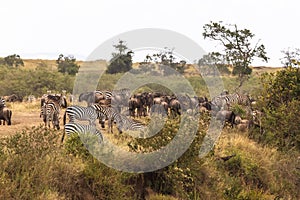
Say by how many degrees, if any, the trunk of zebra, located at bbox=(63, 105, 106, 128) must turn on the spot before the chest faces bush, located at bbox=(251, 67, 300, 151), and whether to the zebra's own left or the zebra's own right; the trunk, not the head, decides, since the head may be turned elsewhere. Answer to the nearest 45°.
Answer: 0° — it already faces it

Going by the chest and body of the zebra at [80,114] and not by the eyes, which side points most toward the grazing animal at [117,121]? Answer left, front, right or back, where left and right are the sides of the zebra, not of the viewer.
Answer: front

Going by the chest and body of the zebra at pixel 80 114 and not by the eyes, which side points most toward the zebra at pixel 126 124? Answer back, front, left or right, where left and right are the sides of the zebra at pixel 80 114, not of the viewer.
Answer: front

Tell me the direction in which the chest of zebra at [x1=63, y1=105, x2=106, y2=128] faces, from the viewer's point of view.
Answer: to the viewer's right

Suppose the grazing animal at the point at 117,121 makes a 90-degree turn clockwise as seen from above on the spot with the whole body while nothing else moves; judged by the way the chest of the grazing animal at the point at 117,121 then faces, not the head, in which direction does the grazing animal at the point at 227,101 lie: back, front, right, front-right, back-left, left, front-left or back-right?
back-left

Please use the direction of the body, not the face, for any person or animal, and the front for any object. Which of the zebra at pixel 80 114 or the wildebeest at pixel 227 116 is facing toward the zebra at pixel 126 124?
the zebra at pixel 80 114

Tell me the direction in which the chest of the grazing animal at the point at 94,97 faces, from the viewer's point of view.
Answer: to the viewer's left
